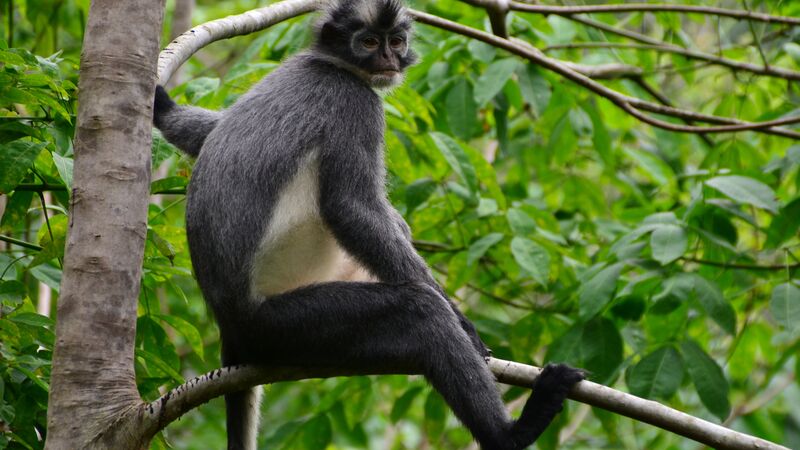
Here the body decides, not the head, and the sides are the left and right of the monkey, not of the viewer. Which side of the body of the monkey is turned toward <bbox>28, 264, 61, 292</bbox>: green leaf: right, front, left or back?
back

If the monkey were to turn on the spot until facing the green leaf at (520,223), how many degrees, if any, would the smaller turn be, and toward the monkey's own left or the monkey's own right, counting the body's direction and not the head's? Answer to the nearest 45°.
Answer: approximately 45° to the monkey's own left

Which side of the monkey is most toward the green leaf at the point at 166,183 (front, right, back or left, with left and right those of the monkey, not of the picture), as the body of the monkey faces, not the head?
back

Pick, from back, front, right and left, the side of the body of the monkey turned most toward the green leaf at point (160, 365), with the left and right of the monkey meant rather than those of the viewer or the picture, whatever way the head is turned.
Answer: back

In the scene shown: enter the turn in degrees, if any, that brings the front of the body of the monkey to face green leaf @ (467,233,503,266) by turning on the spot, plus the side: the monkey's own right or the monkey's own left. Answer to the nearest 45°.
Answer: approximately 45° to the monkey's own left

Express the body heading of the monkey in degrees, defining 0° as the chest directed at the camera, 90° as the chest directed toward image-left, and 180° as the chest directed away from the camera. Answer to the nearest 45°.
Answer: approximately 270°

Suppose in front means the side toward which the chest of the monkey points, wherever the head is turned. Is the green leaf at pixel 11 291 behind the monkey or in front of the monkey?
behind

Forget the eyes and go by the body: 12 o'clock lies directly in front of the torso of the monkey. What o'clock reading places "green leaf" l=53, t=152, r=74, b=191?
The green leaf is roughly at 5 o'clock from the monkey.
